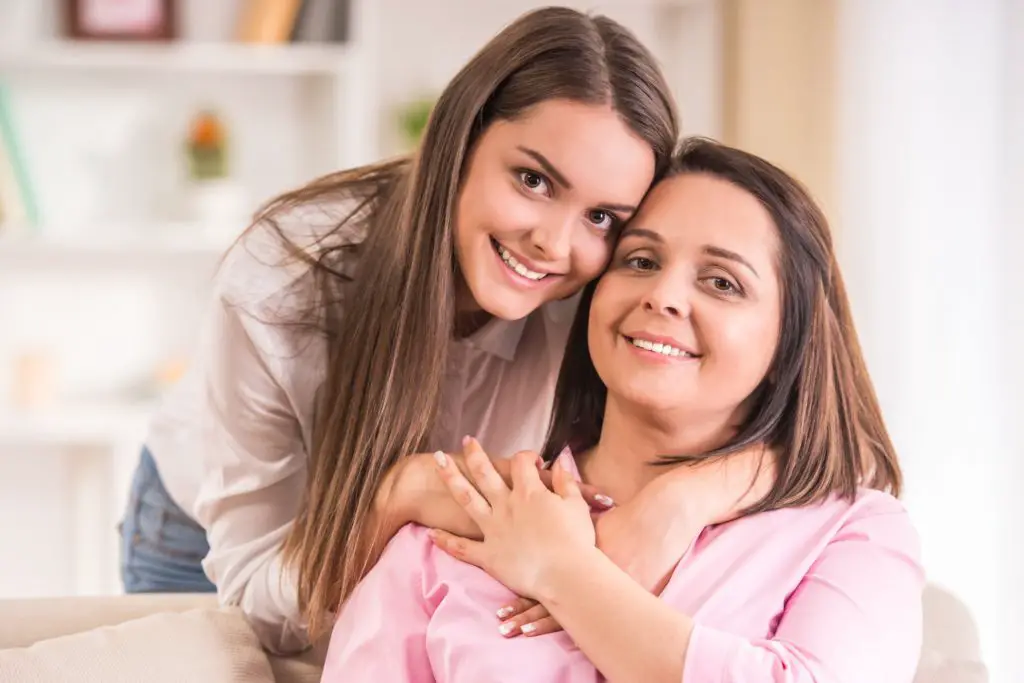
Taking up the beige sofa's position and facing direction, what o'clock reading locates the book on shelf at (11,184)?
The book on shelf is roughly at 5 o'clock from the beige sofa.

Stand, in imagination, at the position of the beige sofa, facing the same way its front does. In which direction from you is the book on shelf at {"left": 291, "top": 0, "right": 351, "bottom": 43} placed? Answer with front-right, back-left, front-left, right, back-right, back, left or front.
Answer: back

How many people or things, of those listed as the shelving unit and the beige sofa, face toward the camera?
2

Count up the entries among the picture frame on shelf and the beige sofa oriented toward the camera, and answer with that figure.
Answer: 2

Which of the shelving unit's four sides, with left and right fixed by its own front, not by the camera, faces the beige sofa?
front

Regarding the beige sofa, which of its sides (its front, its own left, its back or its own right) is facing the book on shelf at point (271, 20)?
back
